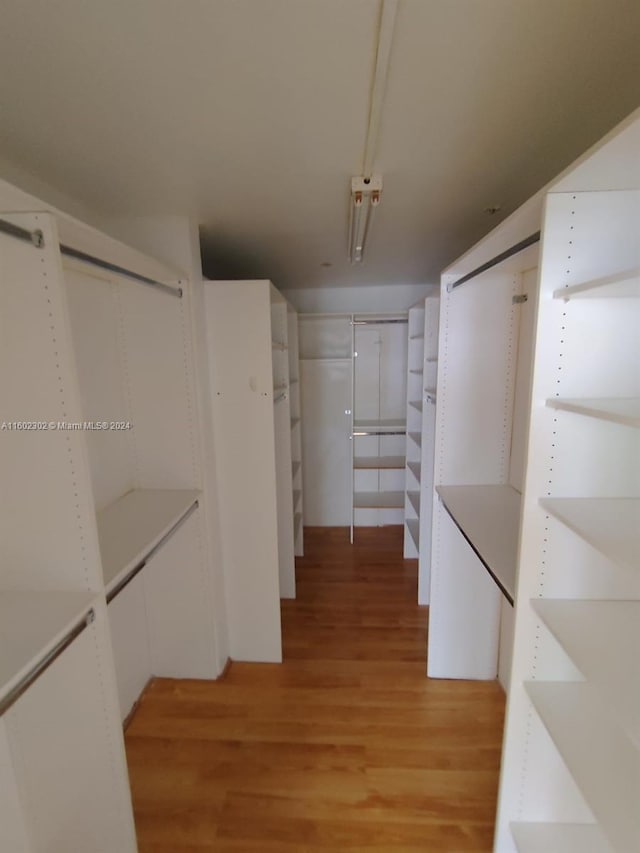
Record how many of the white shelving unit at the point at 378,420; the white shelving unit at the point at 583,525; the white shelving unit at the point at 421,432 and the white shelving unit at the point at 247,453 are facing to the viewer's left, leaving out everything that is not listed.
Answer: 2

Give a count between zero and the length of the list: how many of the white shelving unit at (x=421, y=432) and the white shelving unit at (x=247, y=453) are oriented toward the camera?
0

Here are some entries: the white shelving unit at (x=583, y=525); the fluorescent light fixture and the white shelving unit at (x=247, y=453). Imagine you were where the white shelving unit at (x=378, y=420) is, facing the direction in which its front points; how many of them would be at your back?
0

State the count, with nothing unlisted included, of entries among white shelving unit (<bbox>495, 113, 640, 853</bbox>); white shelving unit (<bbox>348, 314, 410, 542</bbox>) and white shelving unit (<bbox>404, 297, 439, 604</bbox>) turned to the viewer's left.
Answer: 2

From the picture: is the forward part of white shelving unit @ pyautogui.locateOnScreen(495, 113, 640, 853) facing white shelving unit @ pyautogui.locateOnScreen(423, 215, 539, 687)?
no

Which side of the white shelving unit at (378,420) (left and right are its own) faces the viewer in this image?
front

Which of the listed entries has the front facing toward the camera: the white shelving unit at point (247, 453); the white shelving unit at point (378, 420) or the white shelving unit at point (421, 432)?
the white shelving unit at point (378, 420)

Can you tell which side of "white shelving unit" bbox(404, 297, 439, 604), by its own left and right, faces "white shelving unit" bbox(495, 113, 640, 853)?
left

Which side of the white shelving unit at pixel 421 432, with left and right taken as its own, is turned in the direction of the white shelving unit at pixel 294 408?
front

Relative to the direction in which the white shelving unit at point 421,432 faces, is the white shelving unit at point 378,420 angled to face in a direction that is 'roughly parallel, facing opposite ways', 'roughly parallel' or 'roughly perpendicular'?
roughly perpendicular

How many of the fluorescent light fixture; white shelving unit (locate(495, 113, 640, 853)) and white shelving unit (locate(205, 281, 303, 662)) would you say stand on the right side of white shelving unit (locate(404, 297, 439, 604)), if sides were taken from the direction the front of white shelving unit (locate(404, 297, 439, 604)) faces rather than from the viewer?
0

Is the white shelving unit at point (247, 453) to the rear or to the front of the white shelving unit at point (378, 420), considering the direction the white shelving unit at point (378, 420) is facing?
to the front

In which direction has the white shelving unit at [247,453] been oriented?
to the viewer's right

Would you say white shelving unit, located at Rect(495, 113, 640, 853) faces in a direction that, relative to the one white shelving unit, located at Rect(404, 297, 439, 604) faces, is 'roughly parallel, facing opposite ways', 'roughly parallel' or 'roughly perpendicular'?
roughly parallel

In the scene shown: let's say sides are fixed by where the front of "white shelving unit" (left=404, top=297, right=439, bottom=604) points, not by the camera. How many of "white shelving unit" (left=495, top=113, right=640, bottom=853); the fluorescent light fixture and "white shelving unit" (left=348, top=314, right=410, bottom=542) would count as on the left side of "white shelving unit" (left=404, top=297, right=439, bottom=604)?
2

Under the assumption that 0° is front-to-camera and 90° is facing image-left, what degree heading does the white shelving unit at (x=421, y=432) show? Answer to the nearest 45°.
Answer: approximately 90°

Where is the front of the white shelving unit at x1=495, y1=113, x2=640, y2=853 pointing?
to the viewer's left

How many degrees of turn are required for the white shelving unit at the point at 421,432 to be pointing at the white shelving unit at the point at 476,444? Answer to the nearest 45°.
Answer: approximately 90° to its left
